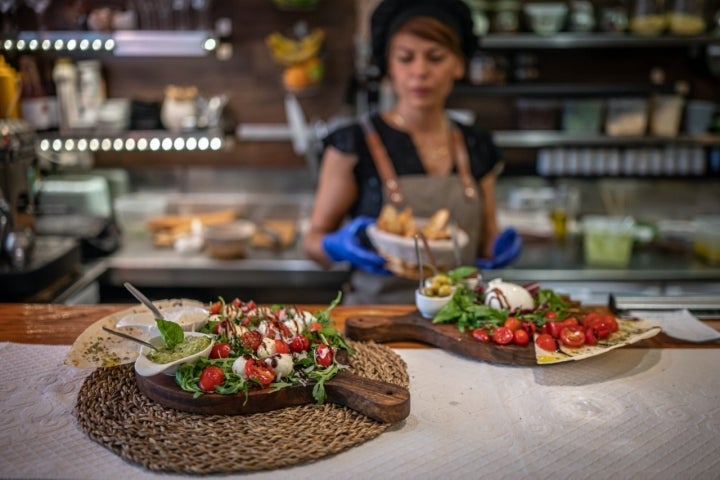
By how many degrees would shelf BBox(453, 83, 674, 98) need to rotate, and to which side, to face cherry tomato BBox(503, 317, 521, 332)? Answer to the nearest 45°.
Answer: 0° — it already faces it

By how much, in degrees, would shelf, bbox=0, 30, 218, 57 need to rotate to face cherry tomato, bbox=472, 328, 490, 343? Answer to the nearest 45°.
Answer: approximately 45° to its left

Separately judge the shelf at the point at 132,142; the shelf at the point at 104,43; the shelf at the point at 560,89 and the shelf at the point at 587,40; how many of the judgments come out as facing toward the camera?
4

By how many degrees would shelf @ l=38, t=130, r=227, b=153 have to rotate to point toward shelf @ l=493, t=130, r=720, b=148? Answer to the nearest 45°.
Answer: approximately 90° to its left

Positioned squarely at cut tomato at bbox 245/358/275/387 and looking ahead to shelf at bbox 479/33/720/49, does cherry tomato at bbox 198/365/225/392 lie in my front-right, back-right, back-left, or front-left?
back-left

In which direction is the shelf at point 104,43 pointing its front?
toward the camera

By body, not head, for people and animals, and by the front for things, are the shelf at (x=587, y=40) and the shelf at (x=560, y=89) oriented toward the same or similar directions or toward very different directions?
same or similar directions

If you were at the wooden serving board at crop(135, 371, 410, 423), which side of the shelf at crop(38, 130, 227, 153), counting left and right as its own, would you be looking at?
front

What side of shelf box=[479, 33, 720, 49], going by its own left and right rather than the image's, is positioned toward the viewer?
front

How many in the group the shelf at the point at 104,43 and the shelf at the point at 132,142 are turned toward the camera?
2

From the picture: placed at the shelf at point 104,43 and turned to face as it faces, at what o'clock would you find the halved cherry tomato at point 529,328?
The halved cherry tomato is roughly at 11 o'clock from the shelf.

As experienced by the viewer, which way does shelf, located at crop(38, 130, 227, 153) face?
facing the viewer

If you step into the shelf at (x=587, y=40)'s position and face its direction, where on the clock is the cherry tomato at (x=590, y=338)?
The cherry tomato is roughly at 12 o'clock from the shelf.

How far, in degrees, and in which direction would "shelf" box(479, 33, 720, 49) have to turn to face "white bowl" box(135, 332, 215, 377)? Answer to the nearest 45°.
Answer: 0° — it already faces it

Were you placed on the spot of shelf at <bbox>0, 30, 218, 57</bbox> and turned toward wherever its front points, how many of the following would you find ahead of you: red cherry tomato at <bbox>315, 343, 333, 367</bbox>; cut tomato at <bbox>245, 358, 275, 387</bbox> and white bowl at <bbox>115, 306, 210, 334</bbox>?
3

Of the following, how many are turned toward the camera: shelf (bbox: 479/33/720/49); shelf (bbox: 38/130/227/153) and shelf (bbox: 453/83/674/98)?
3

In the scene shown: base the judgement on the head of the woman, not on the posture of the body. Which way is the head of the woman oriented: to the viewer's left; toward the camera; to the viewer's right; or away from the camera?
toward the camera

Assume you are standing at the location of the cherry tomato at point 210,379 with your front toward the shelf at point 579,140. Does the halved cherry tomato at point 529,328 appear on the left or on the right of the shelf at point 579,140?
right

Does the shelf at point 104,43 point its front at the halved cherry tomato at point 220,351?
yes
